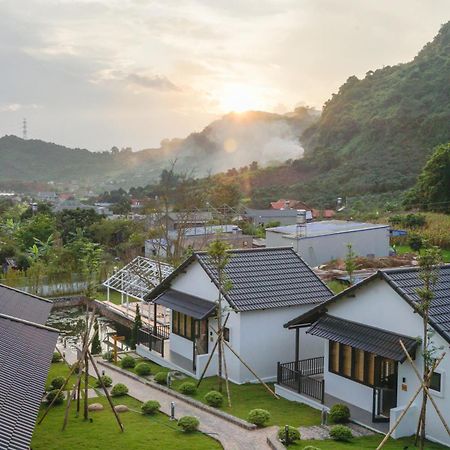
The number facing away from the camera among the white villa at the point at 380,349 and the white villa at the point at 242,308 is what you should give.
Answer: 0

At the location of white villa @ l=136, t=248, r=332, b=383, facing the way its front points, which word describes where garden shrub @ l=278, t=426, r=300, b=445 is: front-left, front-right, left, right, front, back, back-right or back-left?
front-left

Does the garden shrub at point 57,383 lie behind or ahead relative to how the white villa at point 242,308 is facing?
ahead

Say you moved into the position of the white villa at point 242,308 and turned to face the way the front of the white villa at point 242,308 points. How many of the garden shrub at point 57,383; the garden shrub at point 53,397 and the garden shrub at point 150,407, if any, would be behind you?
0

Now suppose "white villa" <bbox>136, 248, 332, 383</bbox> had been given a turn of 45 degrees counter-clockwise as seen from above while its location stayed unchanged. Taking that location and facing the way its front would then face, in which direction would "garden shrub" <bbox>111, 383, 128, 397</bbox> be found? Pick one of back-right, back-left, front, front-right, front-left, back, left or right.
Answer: front-right

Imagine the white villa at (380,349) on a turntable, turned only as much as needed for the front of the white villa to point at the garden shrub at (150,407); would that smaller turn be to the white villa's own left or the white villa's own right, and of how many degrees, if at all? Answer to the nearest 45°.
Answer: approximately 45° to the white villa's own right

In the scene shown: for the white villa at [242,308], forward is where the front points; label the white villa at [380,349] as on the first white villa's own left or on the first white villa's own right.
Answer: on the first white villa's own left

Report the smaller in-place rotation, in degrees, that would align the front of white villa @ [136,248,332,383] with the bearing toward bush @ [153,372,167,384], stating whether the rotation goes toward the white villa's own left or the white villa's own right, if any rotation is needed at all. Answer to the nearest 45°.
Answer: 0° — it already faces it

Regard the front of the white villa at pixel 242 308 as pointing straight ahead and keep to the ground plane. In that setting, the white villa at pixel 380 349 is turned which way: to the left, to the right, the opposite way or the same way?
the same way

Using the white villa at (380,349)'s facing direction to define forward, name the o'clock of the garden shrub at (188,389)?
The garden shrub is roughly at 2 o'clock from the white villa.

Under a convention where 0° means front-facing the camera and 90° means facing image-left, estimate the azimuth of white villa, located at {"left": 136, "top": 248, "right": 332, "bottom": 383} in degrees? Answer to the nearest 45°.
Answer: approximately 45°

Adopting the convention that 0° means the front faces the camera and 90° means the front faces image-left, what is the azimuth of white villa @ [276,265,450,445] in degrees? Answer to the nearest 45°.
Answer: approximately 45°

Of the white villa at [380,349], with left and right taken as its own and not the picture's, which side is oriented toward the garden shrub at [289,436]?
front

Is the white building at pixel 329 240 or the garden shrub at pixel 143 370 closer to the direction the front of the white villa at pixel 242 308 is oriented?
the garden shrub

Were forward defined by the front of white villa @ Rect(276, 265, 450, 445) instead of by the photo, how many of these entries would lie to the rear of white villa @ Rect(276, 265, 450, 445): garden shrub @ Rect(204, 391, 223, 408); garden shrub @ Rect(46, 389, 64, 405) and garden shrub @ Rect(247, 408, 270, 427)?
0
